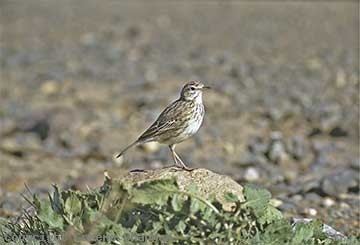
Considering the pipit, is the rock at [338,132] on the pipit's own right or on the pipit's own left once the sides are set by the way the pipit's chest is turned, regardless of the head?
on the pipit's own left

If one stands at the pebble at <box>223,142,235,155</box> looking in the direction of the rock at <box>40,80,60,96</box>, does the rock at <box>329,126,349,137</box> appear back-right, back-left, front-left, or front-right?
back-right

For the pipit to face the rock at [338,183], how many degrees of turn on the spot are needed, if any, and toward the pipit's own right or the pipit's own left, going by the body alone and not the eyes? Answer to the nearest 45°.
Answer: approximately 45° to the pipit's own left

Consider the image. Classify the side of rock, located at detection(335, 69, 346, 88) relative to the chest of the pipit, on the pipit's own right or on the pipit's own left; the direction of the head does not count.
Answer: on the pipit's own left

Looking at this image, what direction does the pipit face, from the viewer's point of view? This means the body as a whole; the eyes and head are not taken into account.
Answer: to the viewer's right
